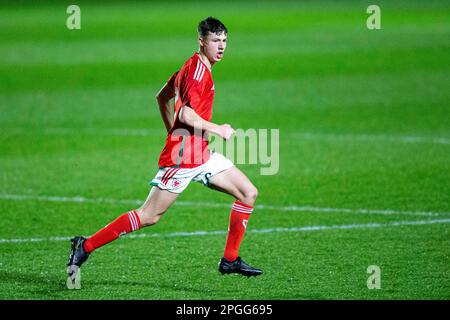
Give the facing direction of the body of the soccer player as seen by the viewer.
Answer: to the viewer's right

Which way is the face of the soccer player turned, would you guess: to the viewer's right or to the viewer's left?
to the viewer's right
